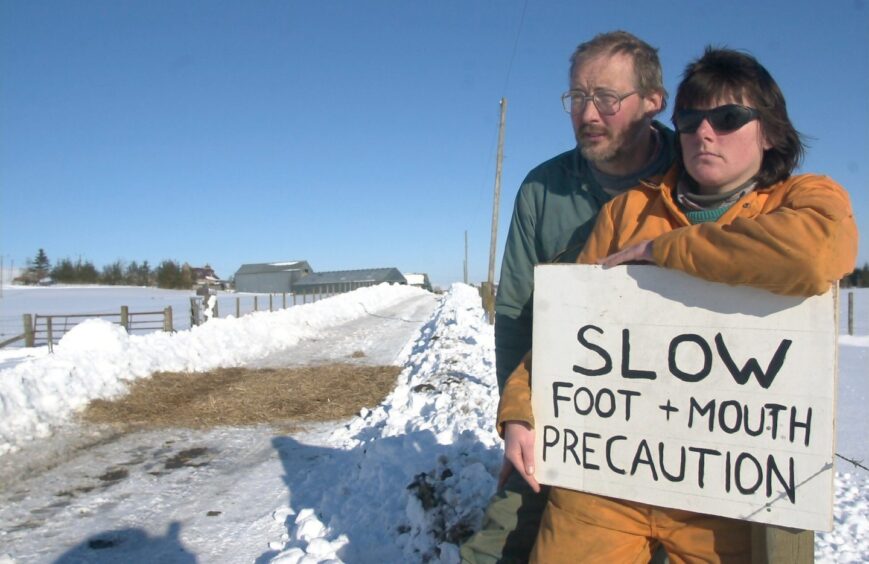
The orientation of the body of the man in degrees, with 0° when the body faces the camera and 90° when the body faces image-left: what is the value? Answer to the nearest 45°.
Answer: approximately 45°

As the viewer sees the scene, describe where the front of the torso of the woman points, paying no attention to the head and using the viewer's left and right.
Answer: facing the viewer

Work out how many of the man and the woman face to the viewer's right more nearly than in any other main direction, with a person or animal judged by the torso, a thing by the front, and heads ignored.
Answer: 0

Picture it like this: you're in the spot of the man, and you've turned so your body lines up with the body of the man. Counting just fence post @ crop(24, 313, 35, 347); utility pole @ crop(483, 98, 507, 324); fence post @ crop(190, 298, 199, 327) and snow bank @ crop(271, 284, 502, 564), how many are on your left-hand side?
0

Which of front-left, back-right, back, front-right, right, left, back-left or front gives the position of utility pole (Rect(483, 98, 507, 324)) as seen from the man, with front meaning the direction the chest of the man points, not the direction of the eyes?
back-right

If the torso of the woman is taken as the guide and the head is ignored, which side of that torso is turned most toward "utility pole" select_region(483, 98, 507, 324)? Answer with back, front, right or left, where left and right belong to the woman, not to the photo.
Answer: back

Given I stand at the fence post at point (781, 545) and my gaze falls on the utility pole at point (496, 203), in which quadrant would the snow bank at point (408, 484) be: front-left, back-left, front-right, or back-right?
front-left

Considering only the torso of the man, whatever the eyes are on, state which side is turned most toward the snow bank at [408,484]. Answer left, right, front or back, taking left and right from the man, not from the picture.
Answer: right

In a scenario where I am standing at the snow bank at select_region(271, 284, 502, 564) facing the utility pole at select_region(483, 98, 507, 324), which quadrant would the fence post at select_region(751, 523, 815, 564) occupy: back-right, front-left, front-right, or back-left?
back-right

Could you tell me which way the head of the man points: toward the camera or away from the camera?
toward the camera

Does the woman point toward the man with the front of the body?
no

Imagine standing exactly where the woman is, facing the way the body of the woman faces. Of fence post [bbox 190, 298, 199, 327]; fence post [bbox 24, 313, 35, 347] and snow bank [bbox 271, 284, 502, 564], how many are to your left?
0

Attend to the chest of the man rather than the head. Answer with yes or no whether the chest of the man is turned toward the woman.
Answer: no

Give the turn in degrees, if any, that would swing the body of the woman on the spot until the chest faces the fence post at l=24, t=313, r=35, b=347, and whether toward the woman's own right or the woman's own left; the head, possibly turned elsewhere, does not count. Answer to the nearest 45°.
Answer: approximately 135° to the woman's own right

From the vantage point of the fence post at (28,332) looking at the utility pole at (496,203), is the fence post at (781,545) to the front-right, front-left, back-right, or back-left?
front-right

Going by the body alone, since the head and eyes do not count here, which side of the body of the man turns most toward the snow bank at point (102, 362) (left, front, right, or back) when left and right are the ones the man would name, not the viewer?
right
